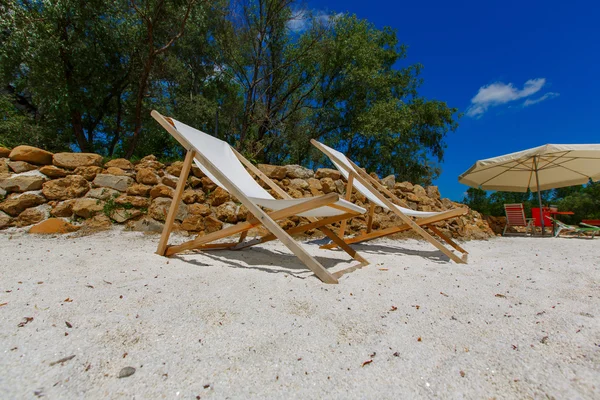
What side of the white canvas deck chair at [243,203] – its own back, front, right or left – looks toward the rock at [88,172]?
back

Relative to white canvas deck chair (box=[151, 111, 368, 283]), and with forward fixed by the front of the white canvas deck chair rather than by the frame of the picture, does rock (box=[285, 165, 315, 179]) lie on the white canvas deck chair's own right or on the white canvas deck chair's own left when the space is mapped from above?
on the white canvas deck chair's own left

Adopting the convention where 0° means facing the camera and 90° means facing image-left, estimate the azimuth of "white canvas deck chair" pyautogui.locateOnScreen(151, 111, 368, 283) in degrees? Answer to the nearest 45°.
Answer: approximately 315°

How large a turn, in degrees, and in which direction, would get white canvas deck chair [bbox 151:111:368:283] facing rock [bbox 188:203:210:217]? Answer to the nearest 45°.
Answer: approximately 180°

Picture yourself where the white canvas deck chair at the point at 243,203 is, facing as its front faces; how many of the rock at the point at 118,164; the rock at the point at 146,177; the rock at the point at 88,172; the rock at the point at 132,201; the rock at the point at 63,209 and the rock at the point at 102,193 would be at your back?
6

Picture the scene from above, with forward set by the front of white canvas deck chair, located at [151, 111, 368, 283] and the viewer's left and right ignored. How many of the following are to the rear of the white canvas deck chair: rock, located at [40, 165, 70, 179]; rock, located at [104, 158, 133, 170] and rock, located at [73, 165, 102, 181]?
3

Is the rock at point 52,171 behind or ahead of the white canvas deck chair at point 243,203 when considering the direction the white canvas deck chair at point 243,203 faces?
behind

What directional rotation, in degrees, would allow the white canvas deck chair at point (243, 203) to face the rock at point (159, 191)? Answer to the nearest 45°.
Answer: approximately 180°

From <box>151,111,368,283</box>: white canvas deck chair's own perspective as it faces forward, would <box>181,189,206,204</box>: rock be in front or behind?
behind

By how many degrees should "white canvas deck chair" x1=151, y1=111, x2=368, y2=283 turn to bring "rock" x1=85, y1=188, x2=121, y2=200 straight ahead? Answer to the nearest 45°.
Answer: approximately 180°

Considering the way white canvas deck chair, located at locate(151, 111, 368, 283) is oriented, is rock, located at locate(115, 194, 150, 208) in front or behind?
behind

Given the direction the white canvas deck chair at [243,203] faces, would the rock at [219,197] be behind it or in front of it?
behind

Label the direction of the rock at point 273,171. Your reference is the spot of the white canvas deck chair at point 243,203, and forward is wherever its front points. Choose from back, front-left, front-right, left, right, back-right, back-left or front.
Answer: back-left

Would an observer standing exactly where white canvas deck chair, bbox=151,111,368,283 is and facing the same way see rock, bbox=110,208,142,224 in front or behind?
behind

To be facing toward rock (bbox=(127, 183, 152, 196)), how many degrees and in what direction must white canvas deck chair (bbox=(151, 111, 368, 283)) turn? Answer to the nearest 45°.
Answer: approximately 180°
